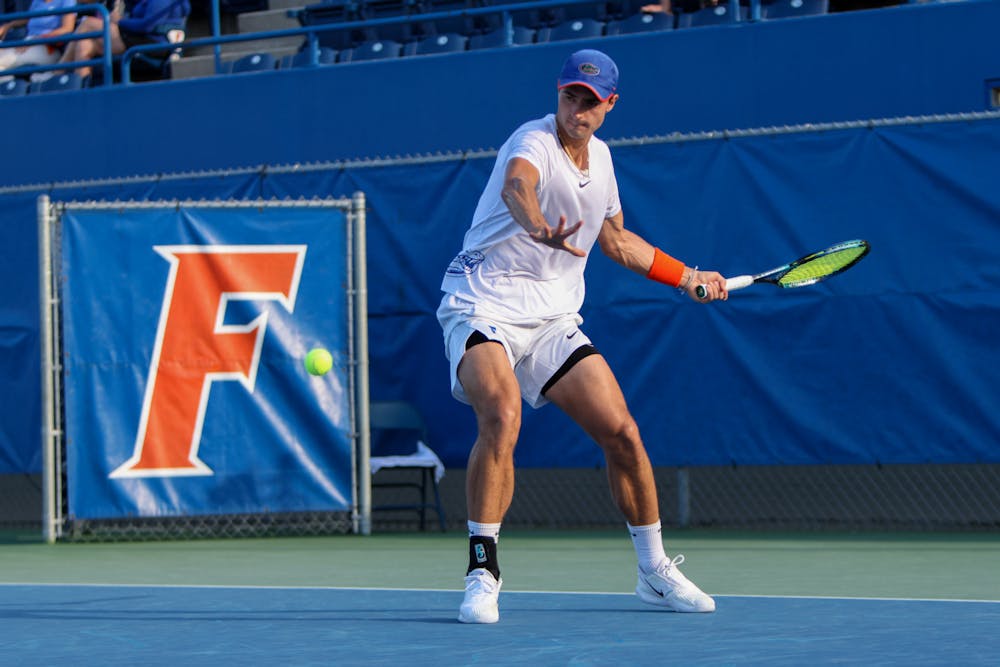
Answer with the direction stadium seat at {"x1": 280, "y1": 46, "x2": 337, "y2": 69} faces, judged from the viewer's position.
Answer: facing the viewer and to the left of the viewer

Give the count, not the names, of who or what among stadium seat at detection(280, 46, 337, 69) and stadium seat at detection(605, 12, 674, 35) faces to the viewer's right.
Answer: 0

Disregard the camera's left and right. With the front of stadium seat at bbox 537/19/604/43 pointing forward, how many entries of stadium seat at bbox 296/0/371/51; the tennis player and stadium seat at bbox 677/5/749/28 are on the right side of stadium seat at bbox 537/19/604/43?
1

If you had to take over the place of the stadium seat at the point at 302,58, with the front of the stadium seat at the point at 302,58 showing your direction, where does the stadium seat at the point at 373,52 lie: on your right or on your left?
on your left

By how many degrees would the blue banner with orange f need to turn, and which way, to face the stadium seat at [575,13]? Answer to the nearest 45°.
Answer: approximately 135° to its left

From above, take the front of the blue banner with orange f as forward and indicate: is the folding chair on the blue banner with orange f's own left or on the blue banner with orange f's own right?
on the blue banner with orange f's own left

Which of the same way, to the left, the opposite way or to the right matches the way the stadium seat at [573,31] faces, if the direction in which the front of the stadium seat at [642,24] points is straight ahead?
the same way

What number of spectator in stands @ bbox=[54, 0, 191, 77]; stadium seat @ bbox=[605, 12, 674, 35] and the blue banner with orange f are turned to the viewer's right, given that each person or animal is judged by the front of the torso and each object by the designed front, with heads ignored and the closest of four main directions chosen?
0

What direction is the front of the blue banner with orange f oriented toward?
toward the camera

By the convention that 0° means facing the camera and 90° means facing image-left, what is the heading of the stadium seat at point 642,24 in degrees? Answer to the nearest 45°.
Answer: approximately 45°

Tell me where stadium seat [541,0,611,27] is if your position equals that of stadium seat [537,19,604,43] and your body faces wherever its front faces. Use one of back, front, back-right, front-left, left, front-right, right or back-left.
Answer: back-right

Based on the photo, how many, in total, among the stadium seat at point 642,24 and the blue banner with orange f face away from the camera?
0

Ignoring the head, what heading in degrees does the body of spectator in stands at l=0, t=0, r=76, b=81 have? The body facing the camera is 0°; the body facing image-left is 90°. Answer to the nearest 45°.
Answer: approximately 45°

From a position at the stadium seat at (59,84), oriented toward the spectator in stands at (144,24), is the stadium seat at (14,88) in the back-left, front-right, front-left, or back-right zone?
back-left

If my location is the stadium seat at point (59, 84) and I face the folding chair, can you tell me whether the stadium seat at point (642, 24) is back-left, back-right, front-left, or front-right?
front-left

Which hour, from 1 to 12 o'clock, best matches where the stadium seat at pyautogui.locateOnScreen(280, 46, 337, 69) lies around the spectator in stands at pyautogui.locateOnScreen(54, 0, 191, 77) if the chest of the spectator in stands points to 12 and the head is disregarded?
The stadium seat is roughly at 9 o'clock from the spectator in stands.
